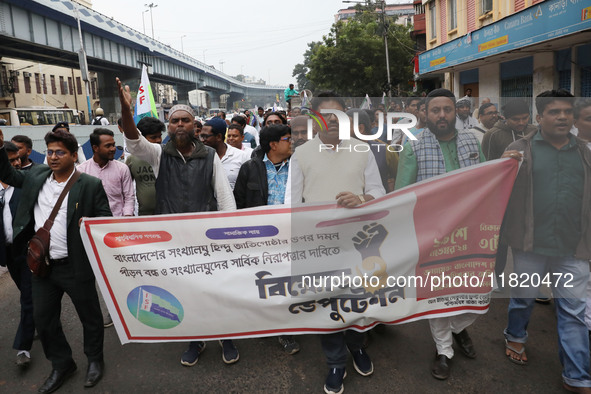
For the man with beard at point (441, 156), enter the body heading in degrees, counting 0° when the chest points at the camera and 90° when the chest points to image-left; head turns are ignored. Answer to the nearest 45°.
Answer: approximately 0°

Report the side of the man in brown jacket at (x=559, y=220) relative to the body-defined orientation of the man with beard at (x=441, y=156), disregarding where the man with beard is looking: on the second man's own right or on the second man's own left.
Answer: on the second man's own left

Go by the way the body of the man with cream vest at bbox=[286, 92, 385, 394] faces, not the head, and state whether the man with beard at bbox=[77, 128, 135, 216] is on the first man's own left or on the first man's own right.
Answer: on the first man's own right

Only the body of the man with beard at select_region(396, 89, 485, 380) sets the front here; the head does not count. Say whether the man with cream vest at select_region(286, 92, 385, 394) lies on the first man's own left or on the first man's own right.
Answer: on the first man's own right

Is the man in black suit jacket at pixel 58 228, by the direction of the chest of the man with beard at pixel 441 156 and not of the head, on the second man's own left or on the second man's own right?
on the second man's own right

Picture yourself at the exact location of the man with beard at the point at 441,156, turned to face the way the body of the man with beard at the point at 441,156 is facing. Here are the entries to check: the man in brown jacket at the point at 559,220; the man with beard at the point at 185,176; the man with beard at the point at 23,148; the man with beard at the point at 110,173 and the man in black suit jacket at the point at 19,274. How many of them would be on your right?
4

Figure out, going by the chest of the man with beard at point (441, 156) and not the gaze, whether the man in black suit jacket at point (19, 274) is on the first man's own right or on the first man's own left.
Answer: on the first man's own right

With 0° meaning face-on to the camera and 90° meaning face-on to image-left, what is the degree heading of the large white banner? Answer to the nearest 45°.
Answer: approximately 0°

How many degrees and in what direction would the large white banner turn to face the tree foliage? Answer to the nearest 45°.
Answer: approximately 180°

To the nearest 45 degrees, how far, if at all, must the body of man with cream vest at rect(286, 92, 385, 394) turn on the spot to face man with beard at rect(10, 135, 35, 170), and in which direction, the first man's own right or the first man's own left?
approximately 90° to the first man's own right
